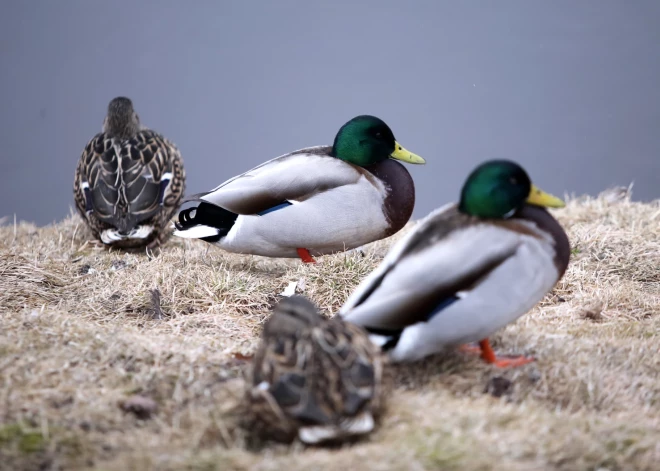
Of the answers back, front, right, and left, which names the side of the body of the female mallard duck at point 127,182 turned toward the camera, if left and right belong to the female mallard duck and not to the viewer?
back

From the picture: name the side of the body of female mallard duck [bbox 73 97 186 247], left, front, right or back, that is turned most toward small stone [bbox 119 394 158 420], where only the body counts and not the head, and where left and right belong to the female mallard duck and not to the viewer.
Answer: back

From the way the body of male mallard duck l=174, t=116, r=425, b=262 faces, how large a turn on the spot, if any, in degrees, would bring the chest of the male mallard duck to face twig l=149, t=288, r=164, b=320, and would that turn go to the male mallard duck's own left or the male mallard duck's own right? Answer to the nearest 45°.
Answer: approximately 135° to the male mallard duck's own right

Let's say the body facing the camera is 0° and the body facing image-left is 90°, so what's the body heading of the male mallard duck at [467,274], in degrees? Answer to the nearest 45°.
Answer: approximately 270°

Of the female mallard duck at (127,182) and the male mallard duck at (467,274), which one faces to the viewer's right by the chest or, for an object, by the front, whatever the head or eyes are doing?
the male mallard duck

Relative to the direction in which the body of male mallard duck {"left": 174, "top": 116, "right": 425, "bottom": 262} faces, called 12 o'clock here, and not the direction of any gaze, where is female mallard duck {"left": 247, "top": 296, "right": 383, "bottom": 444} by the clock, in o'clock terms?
The female mallard duck is roughly at 3 o'clock from the male mallard duck.

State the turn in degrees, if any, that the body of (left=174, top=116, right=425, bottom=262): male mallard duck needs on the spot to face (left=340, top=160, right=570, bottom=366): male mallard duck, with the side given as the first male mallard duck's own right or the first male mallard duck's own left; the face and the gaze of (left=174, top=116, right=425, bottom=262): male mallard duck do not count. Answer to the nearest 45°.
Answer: approximately 90° to the first male mallard duck's own right

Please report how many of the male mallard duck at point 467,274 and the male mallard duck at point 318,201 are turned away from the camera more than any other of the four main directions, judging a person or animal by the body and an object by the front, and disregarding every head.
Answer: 0

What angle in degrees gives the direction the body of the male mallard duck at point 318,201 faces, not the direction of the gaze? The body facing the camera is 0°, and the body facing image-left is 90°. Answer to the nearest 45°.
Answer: approximately 270°

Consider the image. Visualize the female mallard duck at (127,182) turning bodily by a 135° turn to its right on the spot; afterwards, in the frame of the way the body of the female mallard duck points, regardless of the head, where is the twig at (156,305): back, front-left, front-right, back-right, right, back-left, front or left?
front-right

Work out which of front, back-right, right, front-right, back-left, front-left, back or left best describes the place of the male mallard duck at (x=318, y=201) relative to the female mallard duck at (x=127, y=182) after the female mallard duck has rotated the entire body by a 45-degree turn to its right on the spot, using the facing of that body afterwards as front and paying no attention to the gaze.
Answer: right
